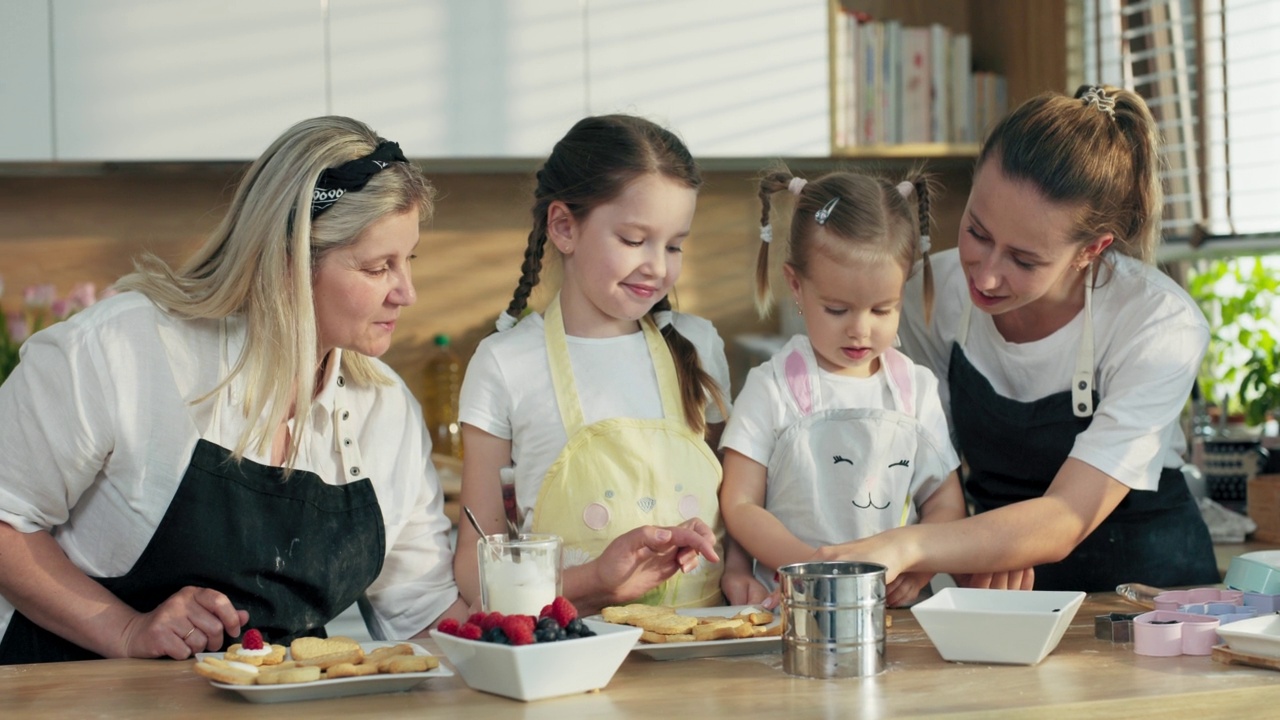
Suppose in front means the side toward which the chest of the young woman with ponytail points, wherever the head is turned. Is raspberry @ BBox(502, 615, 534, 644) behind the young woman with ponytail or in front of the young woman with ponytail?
in front

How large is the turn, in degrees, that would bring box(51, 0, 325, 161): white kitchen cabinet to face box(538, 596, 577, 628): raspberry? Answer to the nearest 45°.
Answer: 0° — it already faces it

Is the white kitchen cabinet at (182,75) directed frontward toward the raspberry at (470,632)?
yes

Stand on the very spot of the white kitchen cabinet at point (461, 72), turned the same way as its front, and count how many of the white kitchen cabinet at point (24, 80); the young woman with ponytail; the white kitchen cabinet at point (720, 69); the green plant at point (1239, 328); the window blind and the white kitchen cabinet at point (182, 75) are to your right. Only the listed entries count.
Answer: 2

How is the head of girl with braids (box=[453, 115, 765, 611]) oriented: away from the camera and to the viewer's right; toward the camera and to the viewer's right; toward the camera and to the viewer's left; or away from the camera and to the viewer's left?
toward the camera and to the viewer's right

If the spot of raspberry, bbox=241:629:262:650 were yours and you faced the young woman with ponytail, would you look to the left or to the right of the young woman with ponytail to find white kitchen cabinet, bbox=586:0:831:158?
left

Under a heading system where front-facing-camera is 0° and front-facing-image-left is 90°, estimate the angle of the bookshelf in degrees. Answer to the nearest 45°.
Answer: approximately 0°

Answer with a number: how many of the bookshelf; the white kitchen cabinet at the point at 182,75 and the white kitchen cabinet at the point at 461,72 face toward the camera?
3

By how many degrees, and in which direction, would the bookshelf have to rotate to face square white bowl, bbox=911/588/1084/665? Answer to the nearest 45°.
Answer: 0° — it already faces it

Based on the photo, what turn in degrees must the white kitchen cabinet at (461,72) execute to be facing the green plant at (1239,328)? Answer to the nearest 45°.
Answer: approximately 90° to its left

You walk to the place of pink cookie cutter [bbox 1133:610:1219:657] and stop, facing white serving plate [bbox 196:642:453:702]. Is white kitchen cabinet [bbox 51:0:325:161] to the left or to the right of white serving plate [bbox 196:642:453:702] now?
right

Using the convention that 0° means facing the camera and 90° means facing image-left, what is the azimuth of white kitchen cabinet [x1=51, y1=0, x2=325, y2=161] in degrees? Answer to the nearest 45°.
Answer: approximately 0°
